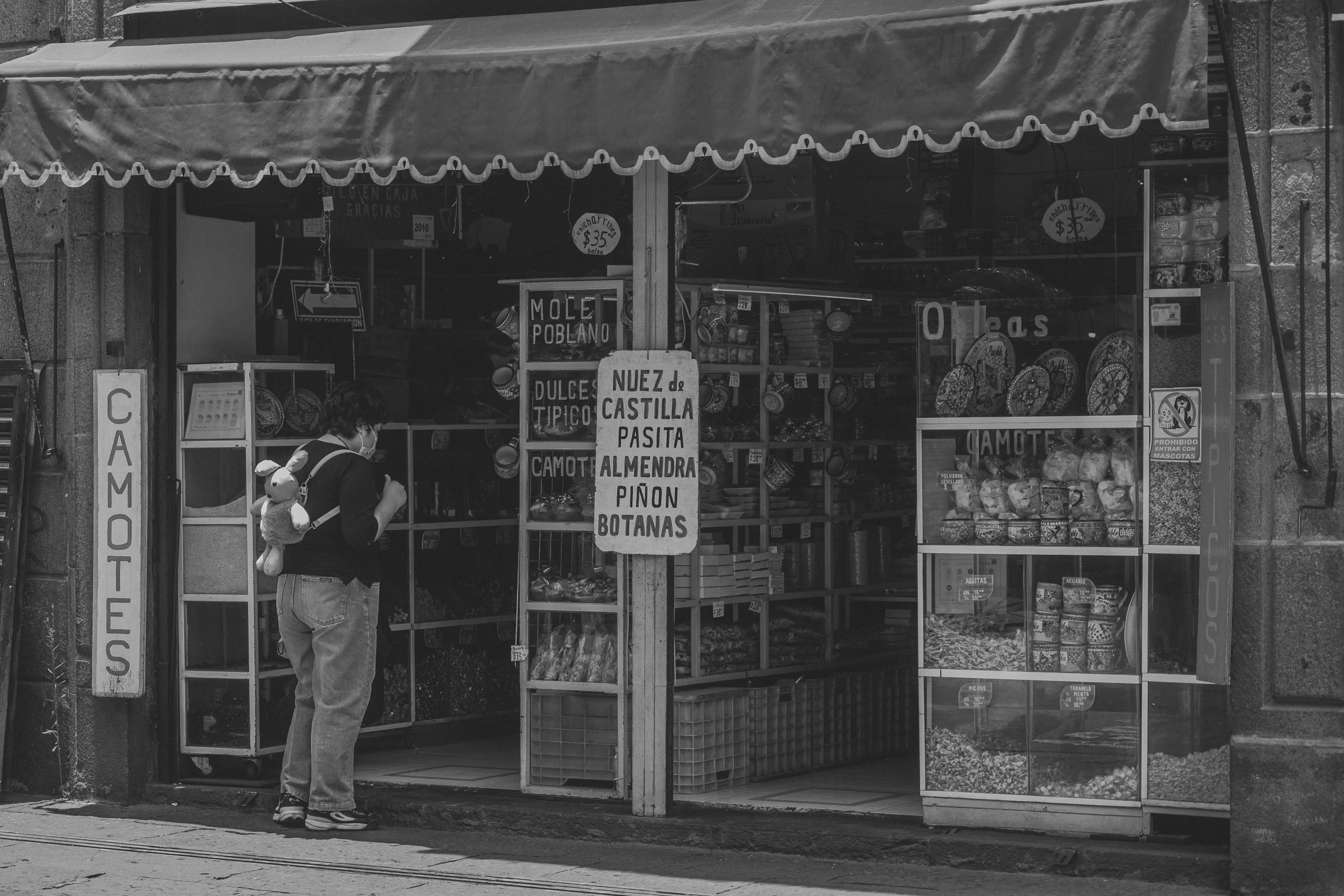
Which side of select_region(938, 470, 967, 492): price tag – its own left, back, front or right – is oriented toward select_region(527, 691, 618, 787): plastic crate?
right

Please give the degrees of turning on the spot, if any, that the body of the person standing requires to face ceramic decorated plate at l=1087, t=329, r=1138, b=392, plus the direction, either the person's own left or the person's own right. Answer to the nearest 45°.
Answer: approximately 90° to the person's own right

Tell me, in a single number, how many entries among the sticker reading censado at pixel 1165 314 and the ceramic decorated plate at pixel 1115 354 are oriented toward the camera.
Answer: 2

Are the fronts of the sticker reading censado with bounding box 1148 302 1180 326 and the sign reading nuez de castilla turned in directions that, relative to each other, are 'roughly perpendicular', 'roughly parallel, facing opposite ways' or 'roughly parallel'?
roughly parallel

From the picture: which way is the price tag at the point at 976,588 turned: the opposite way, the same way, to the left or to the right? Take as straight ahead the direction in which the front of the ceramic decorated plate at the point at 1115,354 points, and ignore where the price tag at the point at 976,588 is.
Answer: the same way

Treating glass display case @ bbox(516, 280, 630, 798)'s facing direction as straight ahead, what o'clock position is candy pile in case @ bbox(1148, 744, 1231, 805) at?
The candy pile in case is roughly at 10 o'clock from the glass display case.

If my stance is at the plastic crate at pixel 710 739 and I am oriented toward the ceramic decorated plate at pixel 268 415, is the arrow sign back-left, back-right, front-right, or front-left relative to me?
front-right

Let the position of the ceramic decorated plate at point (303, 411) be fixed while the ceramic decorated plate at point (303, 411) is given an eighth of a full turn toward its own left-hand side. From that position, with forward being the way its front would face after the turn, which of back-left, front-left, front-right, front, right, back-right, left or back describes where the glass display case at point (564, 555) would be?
front

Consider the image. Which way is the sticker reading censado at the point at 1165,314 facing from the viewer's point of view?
toward the camera

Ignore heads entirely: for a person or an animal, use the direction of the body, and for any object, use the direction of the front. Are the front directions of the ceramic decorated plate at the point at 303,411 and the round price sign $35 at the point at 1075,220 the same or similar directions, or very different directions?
same or similar directions

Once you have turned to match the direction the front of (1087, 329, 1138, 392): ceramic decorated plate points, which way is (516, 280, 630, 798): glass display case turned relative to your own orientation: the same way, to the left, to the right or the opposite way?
the same way

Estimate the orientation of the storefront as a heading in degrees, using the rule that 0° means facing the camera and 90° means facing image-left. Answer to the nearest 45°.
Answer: approximately 0°

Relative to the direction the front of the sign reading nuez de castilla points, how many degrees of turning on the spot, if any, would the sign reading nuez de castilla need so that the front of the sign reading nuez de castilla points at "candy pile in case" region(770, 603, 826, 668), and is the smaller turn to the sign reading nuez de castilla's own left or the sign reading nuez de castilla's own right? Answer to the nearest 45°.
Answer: approximately 135° to the sign reading nuez de castilla's own left

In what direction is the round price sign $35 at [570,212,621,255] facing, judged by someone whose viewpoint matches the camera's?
facing the viewer

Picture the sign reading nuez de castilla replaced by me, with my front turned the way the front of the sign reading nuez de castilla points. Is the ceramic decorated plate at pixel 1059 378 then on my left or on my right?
on my left

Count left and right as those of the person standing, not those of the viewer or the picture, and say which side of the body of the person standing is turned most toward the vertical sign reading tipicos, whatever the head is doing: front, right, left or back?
right

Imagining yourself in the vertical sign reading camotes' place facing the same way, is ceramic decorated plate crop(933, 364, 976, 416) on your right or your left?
on your left

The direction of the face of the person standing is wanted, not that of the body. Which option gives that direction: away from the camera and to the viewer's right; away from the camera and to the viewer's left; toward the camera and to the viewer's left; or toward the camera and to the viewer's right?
away from the camera and to the viewer's right

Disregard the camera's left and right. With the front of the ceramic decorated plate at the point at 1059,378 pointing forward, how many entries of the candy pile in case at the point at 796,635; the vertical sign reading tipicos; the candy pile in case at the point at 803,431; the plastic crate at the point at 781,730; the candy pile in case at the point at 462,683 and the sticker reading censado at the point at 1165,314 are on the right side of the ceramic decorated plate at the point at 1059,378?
4

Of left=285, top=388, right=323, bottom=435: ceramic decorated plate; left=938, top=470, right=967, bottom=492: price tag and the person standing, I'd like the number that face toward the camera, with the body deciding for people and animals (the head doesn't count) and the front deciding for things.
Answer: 2

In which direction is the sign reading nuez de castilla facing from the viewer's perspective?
toward the camera

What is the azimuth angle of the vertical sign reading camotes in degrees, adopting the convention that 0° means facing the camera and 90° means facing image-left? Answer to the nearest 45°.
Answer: approximately 0°
